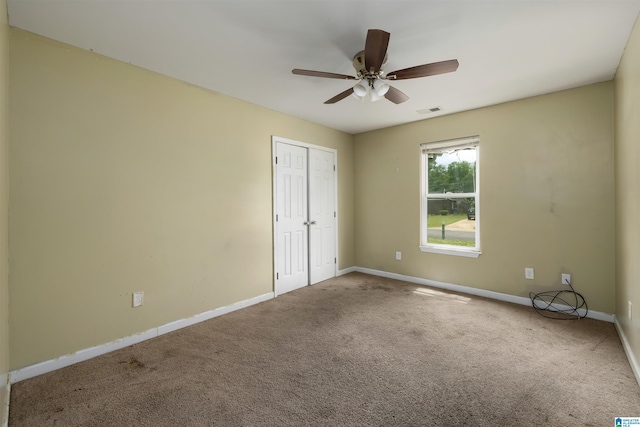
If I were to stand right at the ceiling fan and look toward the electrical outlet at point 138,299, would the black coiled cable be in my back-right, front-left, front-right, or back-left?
back-right

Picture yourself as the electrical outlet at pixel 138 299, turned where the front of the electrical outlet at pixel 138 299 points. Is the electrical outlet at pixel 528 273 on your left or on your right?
on your left

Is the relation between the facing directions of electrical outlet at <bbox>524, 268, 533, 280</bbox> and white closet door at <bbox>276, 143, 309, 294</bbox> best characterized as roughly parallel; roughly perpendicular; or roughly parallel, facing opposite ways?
roughly perpendicular

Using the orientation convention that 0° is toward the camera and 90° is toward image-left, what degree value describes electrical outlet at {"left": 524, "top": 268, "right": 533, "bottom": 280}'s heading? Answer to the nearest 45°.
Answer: approximately 0°

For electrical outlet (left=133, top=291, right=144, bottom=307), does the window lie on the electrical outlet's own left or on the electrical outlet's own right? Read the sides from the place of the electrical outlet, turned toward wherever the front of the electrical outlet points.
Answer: on the electrical outlet's own left

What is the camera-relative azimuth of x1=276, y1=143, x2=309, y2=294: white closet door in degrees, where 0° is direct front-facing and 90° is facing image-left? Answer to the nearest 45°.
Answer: approximately 315°

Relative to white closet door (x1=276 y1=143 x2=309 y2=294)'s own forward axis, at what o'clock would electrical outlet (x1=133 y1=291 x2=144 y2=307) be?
The electrical outlet is roughly at 3 o'clock from the white closet door.

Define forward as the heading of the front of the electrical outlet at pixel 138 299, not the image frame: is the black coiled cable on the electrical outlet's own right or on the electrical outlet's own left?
on the electrical outlet's own left

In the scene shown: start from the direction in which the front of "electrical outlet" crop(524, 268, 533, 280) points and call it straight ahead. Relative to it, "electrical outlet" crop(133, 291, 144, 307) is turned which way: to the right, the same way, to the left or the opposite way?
to the left
